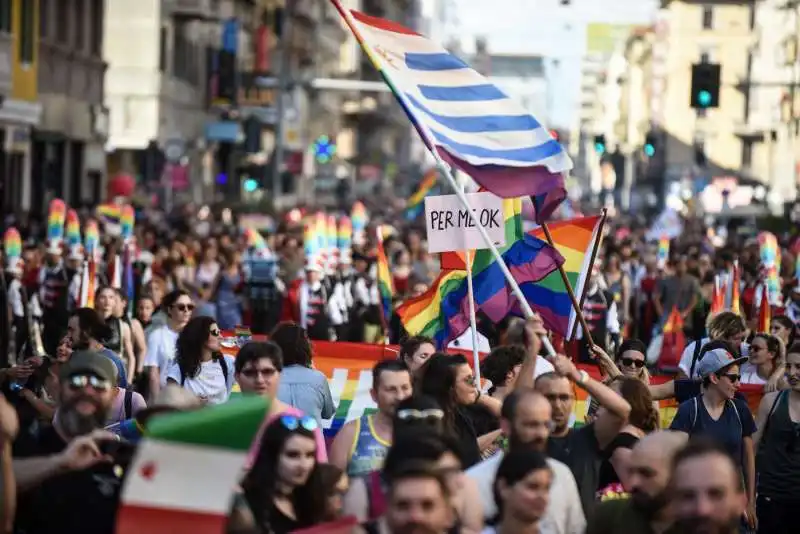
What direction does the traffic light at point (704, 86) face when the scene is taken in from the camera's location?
facing the viewer

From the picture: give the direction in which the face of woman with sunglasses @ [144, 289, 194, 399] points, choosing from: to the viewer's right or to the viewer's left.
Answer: to the viewer's right

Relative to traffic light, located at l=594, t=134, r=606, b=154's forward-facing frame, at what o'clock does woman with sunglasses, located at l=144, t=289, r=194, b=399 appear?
The woman with sunglasses is roughly at 12 o'clock from the traffic light.

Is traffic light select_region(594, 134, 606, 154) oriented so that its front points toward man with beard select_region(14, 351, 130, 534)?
yes

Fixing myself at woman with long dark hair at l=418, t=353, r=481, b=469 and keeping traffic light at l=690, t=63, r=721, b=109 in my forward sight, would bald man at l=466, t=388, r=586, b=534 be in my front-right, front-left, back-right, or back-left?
back-right

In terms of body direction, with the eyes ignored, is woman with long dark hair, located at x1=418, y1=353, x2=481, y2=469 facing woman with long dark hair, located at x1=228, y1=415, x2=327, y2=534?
no

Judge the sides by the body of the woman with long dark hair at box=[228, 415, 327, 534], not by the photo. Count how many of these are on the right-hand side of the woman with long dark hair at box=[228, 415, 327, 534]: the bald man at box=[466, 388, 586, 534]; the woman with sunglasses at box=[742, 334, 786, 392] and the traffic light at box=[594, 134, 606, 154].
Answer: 0

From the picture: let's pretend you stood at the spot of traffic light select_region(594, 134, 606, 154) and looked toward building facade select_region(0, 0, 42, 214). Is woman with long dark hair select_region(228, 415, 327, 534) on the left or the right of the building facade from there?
left

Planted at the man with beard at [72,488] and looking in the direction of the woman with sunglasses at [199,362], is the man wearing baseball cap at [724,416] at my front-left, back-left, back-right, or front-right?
front-right

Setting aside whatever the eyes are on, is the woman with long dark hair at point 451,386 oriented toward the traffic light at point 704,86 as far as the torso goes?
no

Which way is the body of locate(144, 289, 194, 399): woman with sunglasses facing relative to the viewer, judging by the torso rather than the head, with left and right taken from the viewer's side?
facing the viewer and to the right of the viewer

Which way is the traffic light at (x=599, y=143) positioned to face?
toward the camera

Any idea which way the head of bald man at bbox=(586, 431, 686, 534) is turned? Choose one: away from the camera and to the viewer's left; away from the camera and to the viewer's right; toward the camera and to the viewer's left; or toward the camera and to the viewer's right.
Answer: toward the camera and to the viewer's left

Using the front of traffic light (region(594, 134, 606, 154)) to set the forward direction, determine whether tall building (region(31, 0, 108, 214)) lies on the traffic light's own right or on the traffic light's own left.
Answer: on the traffic light's own right

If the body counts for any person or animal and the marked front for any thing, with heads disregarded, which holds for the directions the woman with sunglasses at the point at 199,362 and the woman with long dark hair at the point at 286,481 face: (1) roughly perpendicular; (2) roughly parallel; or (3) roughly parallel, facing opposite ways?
roughly parallel

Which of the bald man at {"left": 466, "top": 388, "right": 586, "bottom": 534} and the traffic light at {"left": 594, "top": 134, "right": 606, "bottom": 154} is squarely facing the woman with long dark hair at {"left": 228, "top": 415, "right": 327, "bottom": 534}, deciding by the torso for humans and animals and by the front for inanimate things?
the traffic light
